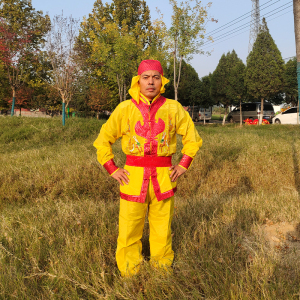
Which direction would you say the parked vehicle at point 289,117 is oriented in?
to the viewer's left

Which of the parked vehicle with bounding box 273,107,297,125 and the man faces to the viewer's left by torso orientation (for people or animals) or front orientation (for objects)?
the parked vehicle

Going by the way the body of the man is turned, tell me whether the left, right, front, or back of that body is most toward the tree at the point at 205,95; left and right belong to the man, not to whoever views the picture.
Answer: back

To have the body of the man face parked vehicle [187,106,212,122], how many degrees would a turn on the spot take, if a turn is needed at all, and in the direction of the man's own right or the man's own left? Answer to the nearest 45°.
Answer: approximately 180°

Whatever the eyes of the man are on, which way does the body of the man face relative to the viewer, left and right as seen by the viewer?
facing the viewer

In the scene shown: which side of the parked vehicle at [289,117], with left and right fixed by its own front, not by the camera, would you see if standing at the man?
left

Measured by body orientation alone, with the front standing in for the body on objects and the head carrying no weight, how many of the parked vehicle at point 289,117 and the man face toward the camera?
1

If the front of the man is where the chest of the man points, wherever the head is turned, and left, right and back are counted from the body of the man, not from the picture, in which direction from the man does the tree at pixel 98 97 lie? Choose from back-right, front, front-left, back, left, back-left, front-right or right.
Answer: back
